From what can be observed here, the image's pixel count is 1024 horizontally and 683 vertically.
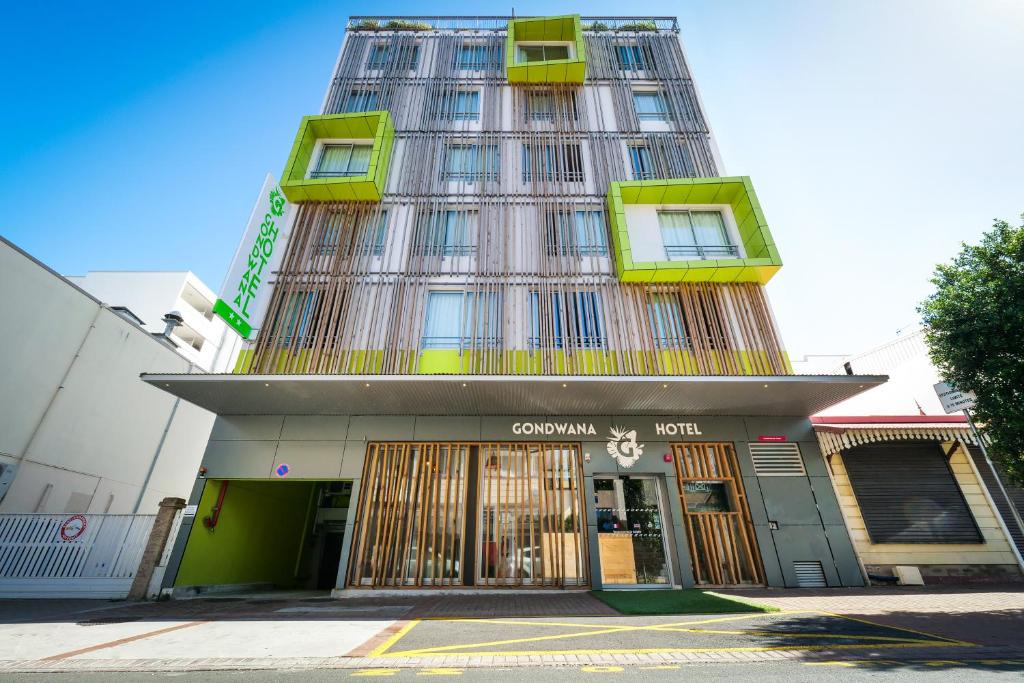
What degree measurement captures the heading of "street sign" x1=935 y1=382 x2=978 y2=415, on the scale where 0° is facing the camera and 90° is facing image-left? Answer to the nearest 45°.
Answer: approximately 0°

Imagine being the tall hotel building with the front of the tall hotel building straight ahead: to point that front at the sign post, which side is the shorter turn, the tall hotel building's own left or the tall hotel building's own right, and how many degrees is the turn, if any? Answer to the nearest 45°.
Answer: approximately 90° to the tall hotel building's own left

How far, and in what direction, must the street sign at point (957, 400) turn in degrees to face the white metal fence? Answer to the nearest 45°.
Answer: approximately 45° to its right

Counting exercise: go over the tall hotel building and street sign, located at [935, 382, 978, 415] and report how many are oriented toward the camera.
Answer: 2

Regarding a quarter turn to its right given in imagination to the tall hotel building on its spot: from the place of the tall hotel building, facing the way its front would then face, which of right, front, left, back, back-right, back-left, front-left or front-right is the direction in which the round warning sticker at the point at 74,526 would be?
front

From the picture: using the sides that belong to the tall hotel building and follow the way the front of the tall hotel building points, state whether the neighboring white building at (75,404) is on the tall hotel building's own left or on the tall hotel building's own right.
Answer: on the tall hotel building's own right

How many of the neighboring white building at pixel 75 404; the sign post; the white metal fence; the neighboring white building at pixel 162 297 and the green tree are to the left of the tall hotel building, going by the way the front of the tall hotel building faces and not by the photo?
2

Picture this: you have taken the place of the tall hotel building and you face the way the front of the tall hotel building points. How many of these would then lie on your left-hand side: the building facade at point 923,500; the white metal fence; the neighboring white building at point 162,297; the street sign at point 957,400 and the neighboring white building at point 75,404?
2

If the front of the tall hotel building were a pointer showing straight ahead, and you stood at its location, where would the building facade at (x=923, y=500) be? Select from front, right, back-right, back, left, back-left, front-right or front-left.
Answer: left

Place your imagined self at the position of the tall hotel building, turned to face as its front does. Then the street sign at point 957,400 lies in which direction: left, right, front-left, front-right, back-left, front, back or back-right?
left

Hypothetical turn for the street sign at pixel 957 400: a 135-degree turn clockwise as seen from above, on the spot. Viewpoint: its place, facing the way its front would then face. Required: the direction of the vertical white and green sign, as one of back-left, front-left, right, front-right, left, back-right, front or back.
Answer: left

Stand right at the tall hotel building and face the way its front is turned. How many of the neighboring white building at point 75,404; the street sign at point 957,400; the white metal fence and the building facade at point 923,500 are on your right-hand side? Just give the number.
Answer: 2

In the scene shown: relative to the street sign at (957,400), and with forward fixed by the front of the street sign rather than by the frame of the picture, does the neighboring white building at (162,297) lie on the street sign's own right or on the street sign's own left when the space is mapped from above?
on the street sign's own right

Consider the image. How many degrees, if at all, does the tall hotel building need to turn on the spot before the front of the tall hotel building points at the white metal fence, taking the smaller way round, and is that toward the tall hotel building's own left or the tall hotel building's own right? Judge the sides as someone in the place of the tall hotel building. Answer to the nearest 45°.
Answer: approximately 90° to the tall hotel building's own right
